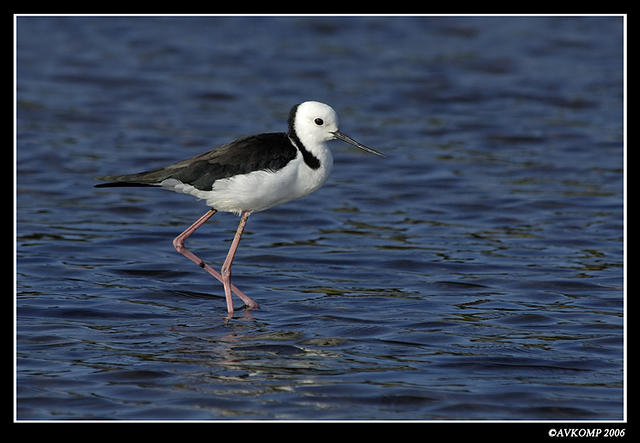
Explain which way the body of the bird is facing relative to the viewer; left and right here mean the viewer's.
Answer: facing to the right of the viewer
